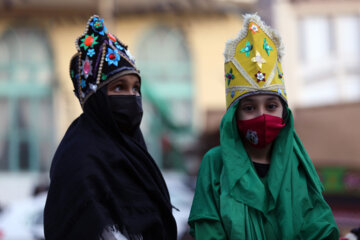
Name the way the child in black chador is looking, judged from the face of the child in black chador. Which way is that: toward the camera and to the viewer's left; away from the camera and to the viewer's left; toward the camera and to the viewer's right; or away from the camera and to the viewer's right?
toward the camera and to the viewer's right

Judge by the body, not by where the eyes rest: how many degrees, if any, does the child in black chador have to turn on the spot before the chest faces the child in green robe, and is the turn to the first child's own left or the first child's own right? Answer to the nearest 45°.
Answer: approximately 45° to the first child's own left

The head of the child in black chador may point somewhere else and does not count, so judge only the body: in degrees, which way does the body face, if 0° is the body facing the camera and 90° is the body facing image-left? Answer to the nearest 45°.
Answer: approximately 315°

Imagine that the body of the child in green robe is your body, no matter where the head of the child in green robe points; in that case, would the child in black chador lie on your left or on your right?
on your right

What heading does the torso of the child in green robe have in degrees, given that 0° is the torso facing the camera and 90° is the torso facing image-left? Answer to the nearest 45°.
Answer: approximately 0°
